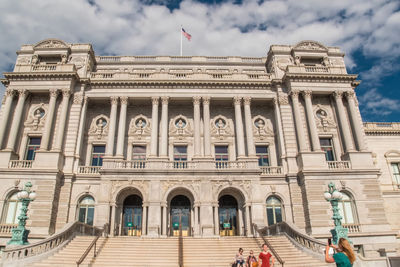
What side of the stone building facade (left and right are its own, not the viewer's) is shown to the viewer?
front

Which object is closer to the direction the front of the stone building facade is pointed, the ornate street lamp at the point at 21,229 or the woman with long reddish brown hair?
the woman with long reddish brown hair

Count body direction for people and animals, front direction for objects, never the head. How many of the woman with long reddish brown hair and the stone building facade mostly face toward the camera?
1

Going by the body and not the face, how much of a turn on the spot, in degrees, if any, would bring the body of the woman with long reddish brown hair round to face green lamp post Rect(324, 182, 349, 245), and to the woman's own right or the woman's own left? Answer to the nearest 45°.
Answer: approximately 45° to the woman's own right

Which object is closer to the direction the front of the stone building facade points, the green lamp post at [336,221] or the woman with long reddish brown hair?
the woman with long reddish brown hair

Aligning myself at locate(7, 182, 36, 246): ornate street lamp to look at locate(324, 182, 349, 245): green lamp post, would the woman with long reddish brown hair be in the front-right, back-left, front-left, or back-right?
front-right

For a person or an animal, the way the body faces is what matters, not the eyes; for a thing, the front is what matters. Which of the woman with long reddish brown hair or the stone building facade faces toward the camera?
the stone building facade

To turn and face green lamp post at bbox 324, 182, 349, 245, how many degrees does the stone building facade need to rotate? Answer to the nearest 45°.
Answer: approximately 45° to its left

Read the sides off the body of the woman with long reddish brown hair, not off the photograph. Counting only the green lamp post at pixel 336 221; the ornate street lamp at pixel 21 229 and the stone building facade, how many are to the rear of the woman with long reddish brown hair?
0

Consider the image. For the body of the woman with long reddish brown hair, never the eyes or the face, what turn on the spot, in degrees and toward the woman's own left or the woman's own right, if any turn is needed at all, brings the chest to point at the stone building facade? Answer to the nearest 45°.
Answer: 0° — they already face it

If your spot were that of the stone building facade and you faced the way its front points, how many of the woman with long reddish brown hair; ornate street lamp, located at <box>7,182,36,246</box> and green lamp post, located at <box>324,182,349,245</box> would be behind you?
0

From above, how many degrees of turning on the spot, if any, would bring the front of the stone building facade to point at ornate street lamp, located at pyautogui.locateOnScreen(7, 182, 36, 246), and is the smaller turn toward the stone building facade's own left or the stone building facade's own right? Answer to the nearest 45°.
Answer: approximately 45° to the stone building facade's own right

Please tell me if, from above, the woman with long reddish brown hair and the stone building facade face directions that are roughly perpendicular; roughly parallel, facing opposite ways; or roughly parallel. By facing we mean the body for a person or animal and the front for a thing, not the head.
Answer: roughly parallel, facing opposite ways

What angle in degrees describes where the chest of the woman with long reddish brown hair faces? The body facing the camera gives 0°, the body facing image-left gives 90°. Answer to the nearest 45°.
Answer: approximately 135°

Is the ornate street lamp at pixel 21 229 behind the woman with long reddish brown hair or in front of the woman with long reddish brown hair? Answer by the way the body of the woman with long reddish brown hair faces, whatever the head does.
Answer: in front

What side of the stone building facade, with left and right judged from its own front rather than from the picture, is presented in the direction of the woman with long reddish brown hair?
front
